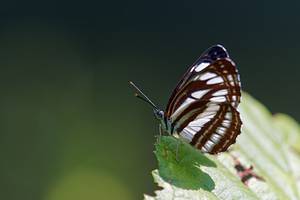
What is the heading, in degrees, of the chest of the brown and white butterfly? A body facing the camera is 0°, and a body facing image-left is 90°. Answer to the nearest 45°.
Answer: approximately 90°
